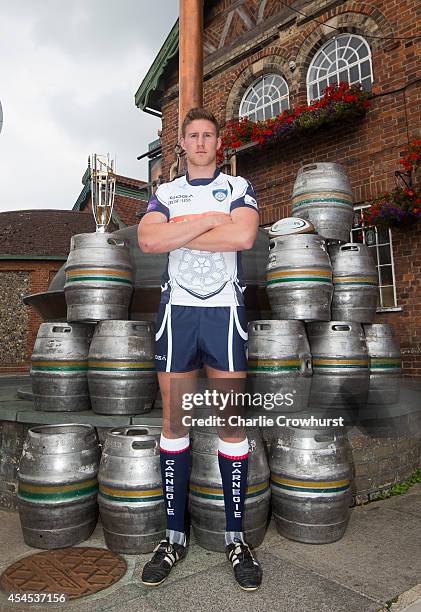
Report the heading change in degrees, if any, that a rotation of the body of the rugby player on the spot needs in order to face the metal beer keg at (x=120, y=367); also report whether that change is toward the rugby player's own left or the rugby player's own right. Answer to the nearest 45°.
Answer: approximately 135° to the rugby player's own right

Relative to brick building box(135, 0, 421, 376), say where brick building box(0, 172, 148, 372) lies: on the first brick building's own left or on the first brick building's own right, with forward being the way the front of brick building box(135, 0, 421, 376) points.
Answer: on the first brick building's own right

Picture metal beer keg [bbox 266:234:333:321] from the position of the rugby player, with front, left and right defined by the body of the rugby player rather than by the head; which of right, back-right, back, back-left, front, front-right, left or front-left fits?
back-left

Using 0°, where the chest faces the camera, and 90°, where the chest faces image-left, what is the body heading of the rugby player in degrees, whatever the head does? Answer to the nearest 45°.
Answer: approximately 0°
